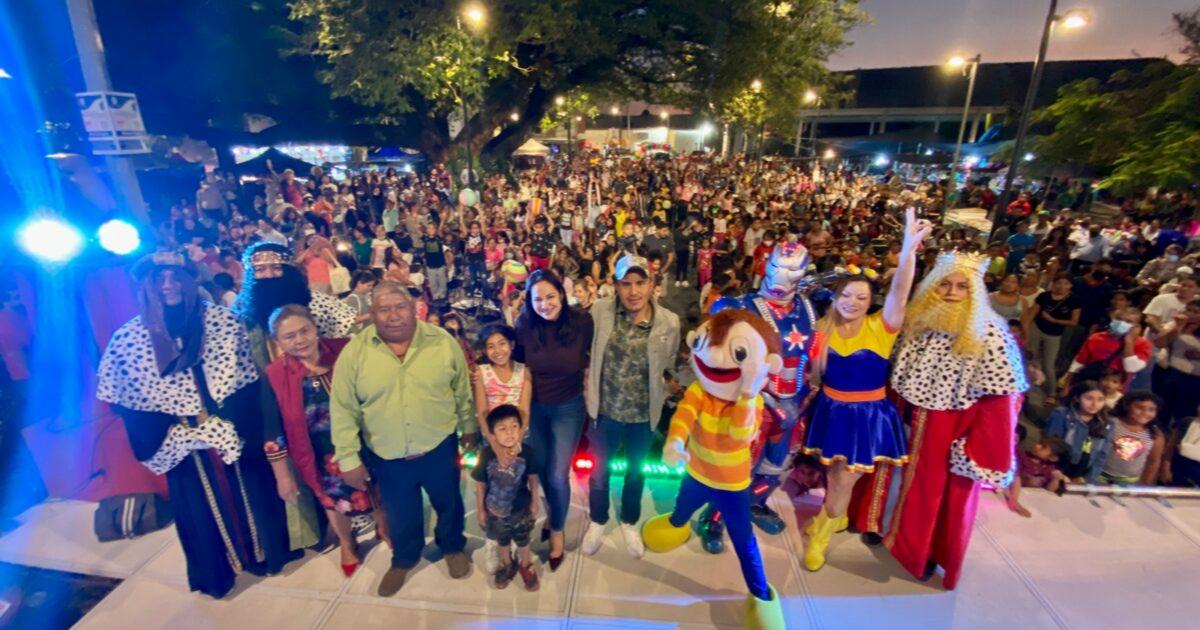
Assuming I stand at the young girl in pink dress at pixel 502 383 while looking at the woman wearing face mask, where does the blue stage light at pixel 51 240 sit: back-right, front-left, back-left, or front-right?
back-left

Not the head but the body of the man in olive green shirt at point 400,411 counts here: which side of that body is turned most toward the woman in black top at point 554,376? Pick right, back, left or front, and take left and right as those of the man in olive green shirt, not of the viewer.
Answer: left

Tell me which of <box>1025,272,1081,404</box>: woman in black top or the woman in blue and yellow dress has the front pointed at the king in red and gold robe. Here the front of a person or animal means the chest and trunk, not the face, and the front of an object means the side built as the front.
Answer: the woman in black top
